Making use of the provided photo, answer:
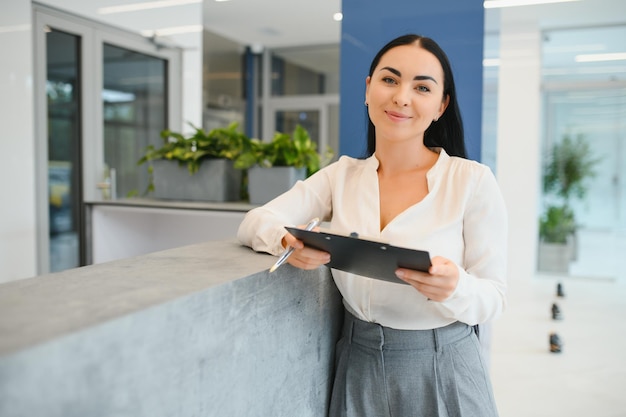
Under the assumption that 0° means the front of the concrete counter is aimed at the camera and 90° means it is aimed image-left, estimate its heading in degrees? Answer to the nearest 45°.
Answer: approximately 315°

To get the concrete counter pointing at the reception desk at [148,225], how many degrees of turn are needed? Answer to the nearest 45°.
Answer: approximately 135° to its left

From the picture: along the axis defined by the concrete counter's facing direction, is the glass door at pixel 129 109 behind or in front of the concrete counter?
behind

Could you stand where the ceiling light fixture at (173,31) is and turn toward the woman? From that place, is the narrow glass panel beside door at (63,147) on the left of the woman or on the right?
right

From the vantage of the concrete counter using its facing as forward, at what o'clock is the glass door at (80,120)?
The glass door is roughly at 7 o'clock from the concrete counter.
